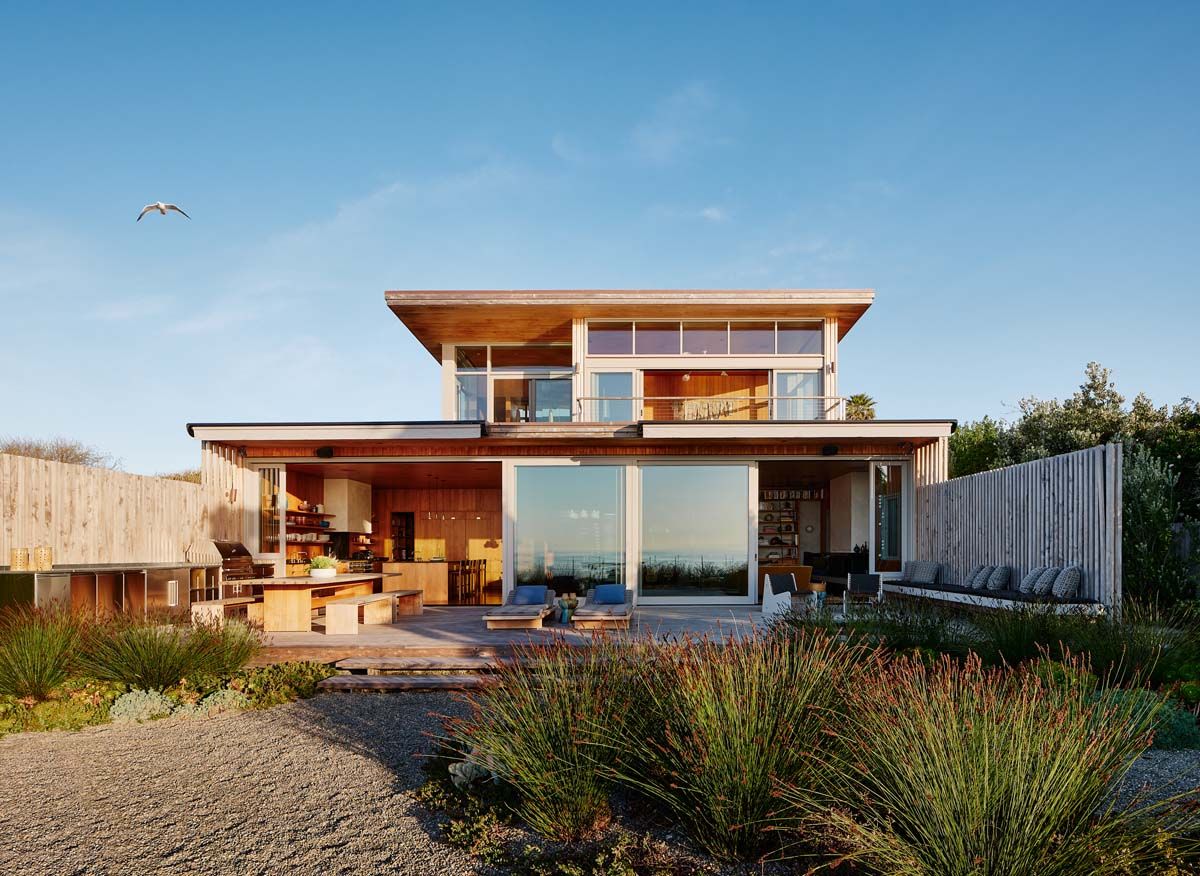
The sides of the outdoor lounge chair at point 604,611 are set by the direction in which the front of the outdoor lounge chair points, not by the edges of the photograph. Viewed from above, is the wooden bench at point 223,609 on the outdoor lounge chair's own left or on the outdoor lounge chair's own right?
on the outdoor lounge chair's own right

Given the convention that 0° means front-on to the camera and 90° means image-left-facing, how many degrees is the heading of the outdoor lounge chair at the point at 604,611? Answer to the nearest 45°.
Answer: approximately 0°

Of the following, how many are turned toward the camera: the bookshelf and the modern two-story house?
2

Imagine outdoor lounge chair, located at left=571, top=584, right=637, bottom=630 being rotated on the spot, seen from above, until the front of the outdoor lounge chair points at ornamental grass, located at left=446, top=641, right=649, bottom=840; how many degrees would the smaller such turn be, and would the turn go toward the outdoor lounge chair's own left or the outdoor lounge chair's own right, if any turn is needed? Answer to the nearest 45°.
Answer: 0° — it already faces it
